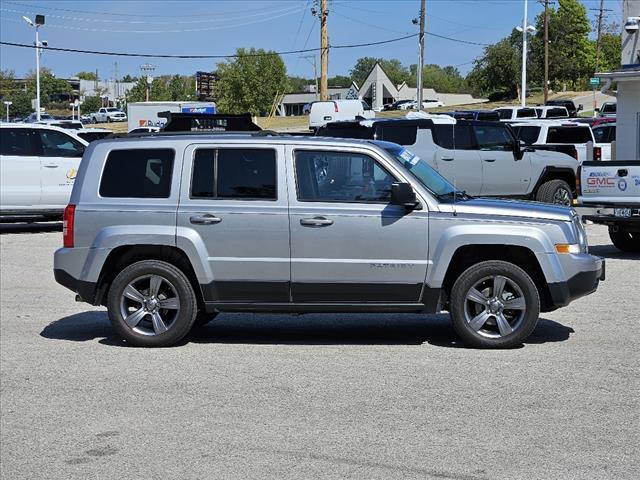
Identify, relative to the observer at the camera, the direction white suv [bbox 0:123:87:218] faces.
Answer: facing to the right of the viewer

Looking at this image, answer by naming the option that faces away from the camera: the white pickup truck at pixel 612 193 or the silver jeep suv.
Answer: the white pickup truck

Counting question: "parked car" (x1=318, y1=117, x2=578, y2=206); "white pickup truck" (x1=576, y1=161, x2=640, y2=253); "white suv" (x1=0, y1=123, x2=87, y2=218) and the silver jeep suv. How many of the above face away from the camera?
1

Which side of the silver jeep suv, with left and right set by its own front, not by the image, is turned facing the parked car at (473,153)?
left

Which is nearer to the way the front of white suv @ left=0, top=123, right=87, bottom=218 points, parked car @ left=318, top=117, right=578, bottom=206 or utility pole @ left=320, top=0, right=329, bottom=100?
the parked car

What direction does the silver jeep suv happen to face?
to the viewer's right

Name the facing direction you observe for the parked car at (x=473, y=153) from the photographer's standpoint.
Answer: facing to the right of the viewer

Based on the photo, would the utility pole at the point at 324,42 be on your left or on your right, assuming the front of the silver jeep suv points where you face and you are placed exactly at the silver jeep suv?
on your left

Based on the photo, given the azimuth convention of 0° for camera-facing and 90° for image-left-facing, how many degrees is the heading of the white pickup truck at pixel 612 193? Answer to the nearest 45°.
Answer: approximately 180°

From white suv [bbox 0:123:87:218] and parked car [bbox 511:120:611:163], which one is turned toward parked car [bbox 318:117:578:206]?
the white suv

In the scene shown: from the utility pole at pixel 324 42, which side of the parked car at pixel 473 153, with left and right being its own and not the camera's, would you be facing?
left

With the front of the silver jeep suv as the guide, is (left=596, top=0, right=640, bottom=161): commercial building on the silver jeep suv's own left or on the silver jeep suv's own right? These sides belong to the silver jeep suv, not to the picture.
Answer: on the silver jeep suv's own left
